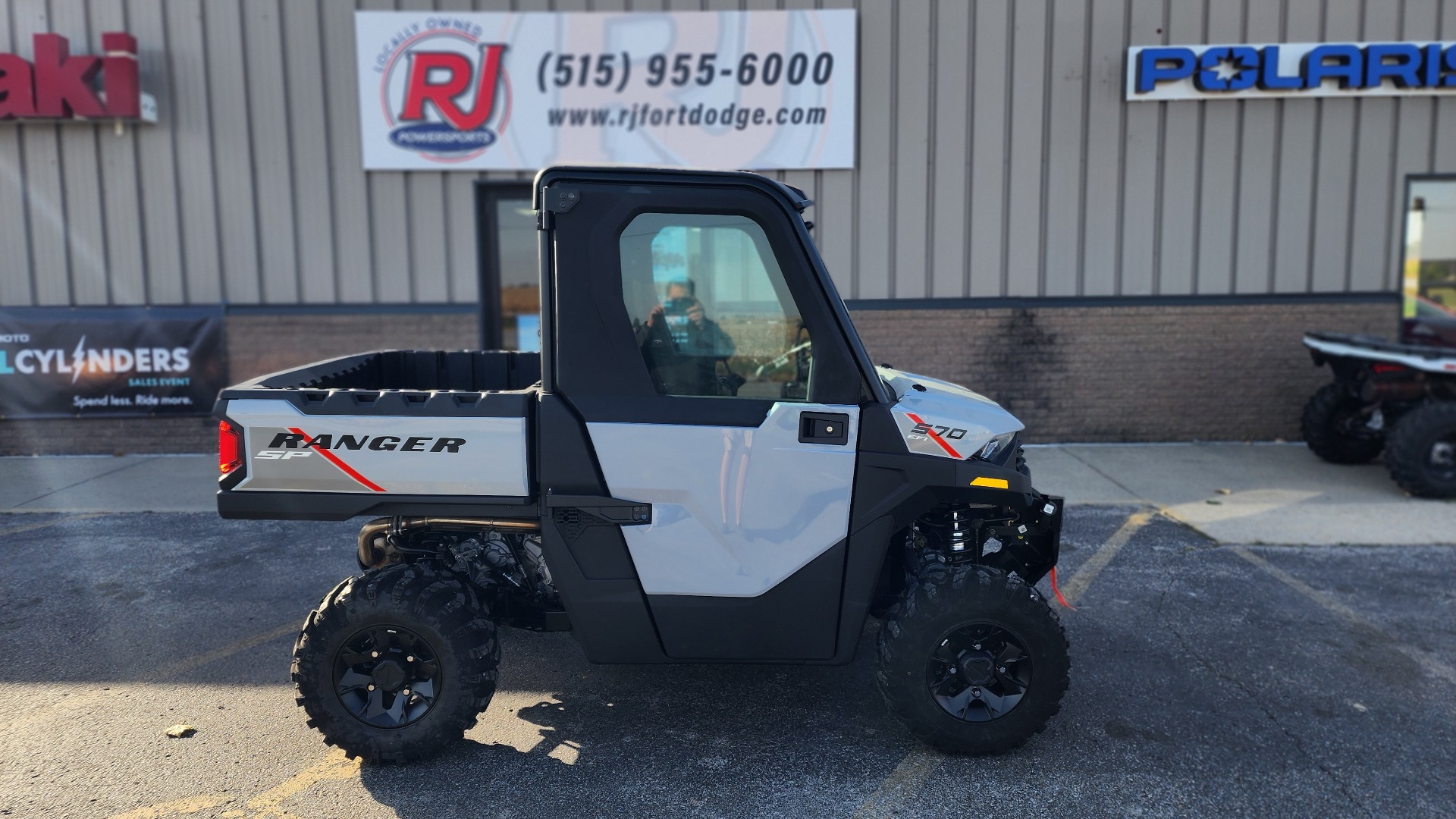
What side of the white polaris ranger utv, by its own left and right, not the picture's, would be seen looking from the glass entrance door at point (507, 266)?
left

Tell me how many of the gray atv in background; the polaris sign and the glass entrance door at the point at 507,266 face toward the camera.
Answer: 2

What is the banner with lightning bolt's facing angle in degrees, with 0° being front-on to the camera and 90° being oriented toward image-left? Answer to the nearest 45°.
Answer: approximately 0°

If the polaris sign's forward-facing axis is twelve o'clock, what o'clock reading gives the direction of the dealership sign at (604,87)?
The dealership sign is roughly at 2 o'clock from the polaris sign.

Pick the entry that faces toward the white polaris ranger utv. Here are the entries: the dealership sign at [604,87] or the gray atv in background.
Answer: the dealership sign

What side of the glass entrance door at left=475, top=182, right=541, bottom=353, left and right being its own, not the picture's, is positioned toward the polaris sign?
left

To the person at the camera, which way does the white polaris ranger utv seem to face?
facing to the right of the viewer

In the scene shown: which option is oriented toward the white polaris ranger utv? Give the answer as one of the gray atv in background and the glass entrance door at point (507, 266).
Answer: the glass entrance door

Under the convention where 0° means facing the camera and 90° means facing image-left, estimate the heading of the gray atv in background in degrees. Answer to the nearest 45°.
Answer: approximately 225°

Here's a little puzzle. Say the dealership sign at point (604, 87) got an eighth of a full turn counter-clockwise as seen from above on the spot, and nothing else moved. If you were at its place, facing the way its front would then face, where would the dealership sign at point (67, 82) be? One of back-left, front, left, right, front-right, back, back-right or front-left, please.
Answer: back-right
